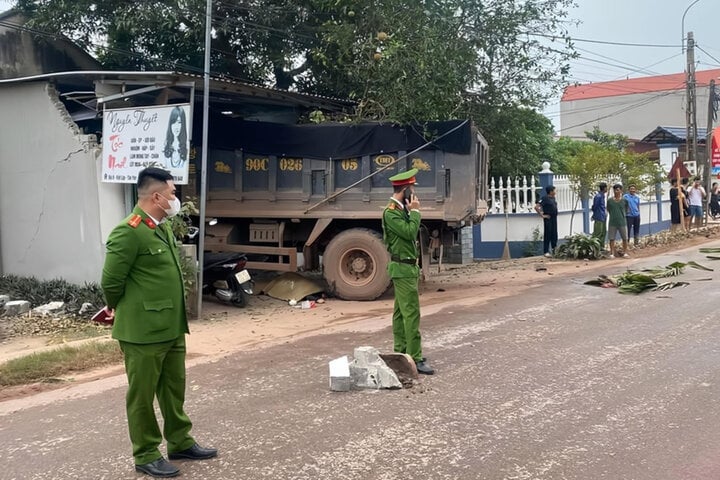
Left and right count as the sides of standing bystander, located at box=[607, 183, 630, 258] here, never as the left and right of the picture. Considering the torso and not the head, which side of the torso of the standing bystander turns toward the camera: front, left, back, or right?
front

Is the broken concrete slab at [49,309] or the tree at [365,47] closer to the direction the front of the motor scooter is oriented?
the broken concrete slab

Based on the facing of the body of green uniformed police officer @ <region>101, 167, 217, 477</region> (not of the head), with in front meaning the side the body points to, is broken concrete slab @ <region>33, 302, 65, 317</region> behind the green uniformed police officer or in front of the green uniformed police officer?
behind

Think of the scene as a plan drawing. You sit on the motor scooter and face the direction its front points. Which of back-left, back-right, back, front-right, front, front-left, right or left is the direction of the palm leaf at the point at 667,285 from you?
back-right

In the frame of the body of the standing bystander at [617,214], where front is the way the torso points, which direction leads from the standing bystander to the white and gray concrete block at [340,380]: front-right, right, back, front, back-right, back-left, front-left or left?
front

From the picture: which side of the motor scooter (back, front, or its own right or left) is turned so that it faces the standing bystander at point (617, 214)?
right

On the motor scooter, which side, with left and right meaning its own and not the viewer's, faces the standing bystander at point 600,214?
right

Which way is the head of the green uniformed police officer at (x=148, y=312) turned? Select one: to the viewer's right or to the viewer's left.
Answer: to the viewer's right

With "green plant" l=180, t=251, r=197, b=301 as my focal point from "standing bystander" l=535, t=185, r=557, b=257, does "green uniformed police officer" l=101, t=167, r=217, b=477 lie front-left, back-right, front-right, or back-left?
front-left

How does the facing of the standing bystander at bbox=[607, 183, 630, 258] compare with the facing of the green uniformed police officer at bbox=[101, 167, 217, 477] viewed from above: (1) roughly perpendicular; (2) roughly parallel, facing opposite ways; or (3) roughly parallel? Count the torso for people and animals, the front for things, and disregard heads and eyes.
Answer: roughly perpendicular

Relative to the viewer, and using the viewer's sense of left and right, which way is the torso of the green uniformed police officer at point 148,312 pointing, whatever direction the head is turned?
facing the viewer and to the right of the viewer

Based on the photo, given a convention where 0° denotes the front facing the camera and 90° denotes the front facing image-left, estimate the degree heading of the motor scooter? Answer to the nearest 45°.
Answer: approximately 135°
